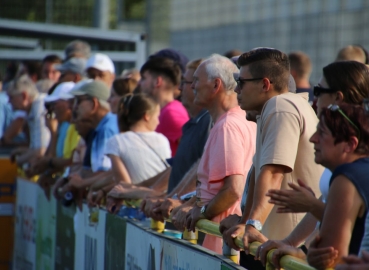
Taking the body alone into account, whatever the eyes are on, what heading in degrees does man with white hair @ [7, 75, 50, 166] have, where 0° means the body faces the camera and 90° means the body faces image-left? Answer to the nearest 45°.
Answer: approximately 90°

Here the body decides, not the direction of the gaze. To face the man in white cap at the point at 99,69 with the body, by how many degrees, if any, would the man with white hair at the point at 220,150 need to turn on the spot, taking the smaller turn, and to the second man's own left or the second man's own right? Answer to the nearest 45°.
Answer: approximately 90° to the second man's own right

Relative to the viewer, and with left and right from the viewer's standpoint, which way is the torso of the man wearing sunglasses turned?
facing to the left of the viewer

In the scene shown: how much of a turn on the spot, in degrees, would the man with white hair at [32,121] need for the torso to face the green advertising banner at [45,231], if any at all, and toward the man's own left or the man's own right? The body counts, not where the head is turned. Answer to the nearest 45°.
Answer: approximately 90° to the man's own left

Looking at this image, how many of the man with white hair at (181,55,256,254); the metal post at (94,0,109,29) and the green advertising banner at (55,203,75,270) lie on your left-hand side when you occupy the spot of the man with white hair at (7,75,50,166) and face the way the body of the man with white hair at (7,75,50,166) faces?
2

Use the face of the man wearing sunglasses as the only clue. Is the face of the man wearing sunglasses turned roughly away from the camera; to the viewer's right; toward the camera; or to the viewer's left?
to the viewer's left

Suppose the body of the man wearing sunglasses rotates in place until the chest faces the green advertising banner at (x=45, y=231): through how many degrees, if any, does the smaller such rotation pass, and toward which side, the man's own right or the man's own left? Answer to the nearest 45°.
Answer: approximately 45° to the man's own right

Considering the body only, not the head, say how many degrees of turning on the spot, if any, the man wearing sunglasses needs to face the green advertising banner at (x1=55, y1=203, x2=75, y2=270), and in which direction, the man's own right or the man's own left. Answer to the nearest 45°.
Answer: approximately 45° to the man's own right

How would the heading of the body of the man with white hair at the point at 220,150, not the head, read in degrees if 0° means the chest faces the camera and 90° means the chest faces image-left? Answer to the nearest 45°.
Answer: approximately 90°

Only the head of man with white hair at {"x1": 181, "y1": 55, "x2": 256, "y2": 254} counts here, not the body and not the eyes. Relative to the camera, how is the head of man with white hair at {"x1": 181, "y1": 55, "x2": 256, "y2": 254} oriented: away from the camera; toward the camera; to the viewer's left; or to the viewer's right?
to the viewer's left

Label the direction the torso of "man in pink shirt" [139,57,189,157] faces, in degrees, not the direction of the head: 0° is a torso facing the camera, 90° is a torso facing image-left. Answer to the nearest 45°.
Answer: approximately 90°
